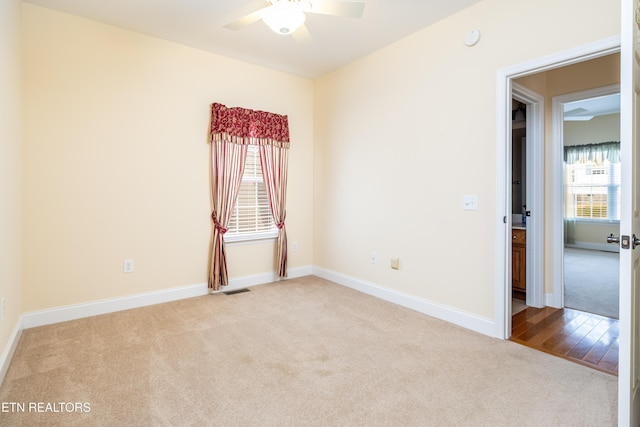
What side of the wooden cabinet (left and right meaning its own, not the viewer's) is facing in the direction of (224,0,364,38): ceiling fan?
front

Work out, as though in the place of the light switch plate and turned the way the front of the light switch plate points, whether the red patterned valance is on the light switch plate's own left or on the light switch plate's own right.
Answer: on the light switch plate's own right

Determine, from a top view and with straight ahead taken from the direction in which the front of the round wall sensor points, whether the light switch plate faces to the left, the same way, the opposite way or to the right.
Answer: the same way

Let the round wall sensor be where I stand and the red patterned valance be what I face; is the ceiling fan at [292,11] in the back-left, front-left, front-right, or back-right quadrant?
front-left

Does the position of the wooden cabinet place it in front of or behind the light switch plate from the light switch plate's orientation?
behind

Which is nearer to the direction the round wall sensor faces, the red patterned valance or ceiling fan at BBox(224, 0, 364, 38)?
the ceiling fan

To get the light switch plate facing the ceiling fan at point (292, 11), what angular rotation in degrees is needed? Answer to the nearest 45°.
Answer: approximately 45° to its right

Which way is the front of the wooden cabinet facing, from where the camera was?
facing the viewer and to the left of the viewer

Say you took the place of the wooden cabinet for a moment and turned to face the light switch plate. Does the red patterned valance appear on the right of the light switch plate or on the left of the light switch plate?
right

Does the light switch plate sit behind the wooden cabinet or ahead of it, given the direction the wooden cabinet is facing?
ahead

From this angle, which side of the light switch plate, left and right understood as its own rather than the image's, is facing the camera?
front

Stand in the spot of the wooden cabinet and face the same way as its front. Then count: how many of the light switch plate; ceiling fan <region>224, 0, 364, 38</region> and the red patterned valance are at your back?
0

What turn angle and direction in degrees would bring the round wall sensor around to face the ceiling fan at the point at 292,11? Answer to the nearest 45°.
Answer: approximately 45° to its right
